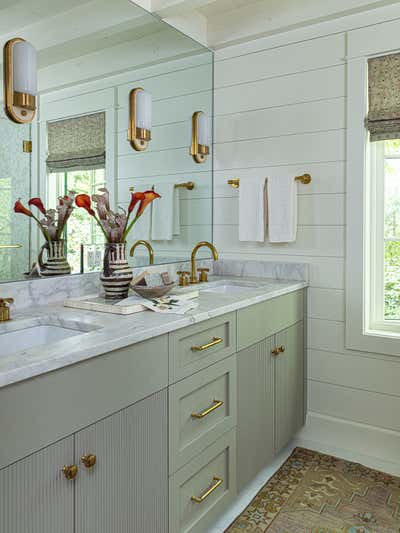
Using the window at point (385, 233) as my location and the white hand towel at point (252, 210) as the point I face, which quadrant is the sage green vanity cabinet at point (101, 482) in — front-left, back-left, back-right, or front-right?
front-left

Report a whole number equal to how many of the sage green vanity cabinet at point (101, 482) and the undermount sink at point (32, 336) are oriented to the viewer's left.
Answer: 0

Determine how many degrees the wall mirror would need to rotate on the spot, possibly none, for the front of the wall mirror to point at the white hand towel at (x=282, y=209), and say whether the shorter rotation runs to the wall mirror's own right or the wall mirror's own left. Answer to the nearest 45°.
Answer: approximately 45° to the wall mirror's own left

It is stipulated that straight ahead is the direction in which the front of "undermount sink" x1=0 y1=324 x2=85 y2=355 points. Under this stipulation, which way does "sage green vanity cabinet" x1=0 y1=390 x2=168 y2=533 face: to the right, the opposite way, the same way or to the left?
the same way

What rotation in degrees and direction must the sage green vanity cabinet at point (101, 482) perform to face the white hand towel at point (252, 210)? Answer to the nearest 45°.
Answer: approximately 90° to its left

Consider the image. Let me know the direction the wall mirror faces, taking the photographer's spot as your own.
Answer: facing the viewer and to the right of the viewer

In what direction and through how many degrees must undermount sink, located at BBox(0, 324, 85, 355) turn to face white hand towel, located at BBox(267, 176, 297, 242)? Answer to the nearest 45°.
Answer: approximately 90° to its left

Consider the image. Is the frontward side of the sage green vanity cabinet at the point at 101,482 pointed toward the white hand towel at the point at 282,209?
no

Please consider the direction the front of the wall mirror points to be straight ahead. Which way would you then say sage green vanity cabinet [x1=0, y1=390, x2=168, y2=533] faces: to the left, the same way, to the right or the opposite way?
the same way
